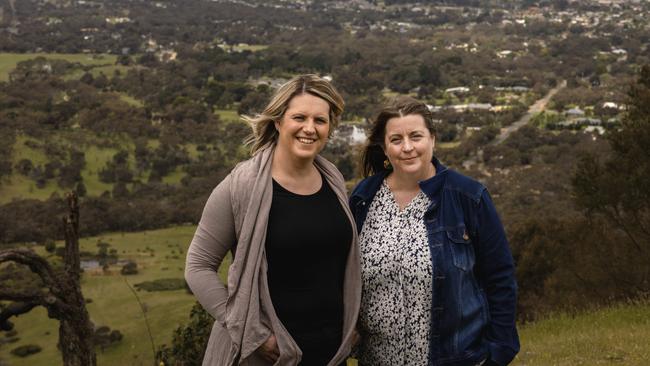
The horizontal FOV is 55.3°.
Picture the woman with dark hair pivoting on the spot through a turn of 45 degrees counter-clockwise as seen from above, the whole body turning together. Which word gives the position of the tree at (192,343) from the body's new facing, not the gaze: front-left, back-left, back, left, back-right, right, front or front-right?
back-right

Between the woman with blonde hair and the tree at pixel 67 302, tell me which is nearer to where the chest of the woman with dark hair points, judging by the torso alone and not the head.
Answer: the woman with blonde hair

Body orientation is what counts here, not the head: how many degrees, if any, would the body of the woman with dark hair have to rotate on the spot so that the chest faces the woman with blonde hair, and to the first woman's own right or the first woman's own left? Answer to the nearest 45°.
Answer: approximately 45° to the first woman's own right

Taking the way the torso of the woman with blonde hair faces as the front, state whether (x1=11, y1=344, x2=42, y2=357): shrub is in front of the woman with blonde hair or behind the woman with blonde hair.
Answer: behind

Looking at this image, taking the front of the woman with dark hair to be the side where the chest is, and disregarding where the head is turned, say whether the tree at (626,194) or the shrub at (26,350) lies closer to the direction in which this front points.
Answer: the shrub

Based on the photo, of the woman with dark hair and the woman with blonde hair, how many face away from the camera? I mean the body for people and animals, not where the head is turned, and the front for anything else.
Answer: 0

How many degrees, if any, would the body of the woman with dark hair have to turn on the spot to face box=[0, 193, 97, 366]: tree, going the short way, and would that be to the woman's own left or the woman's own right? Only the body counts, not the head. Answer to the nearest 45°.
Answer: approximately 90° to the woman's own right

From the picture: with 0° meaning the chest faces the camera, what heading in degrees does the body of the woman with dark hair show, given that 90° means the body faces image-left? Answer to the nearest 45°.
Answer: approximately 45°

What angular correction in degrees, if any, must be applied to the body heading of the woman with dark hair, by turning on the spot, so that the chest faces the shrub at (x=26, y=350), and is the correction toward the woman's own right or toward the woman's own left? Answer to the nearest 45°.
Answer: approximately 90° to the woman's own right

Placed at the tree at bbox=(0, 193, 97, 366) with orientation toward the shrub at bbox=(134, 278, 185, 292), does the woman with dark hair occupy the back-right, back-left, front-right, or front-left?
back-right

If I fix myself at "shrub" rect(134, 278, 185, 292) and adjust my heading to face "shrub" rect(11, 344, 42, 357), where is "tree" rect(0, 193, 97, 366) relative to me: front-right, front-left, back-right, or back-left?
front-left

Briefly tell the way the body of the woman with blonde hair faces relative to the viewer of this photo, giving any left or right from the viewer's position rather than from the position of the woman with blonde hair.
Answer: facing the viewer and to the right of the viewer

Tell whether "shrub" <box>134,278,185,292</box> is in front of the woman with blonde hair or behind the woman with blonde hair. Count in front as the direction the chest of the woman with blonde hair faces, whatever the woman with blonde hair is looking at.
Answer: behind

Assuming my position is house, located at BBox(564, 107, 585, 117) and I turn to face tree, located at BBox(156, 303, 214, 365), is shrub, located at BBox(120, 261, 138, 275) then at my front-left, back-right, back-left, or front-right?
front-right

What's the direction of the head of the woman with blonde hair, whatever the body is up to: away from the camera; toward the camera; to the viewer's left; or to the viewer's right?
toward the camera
